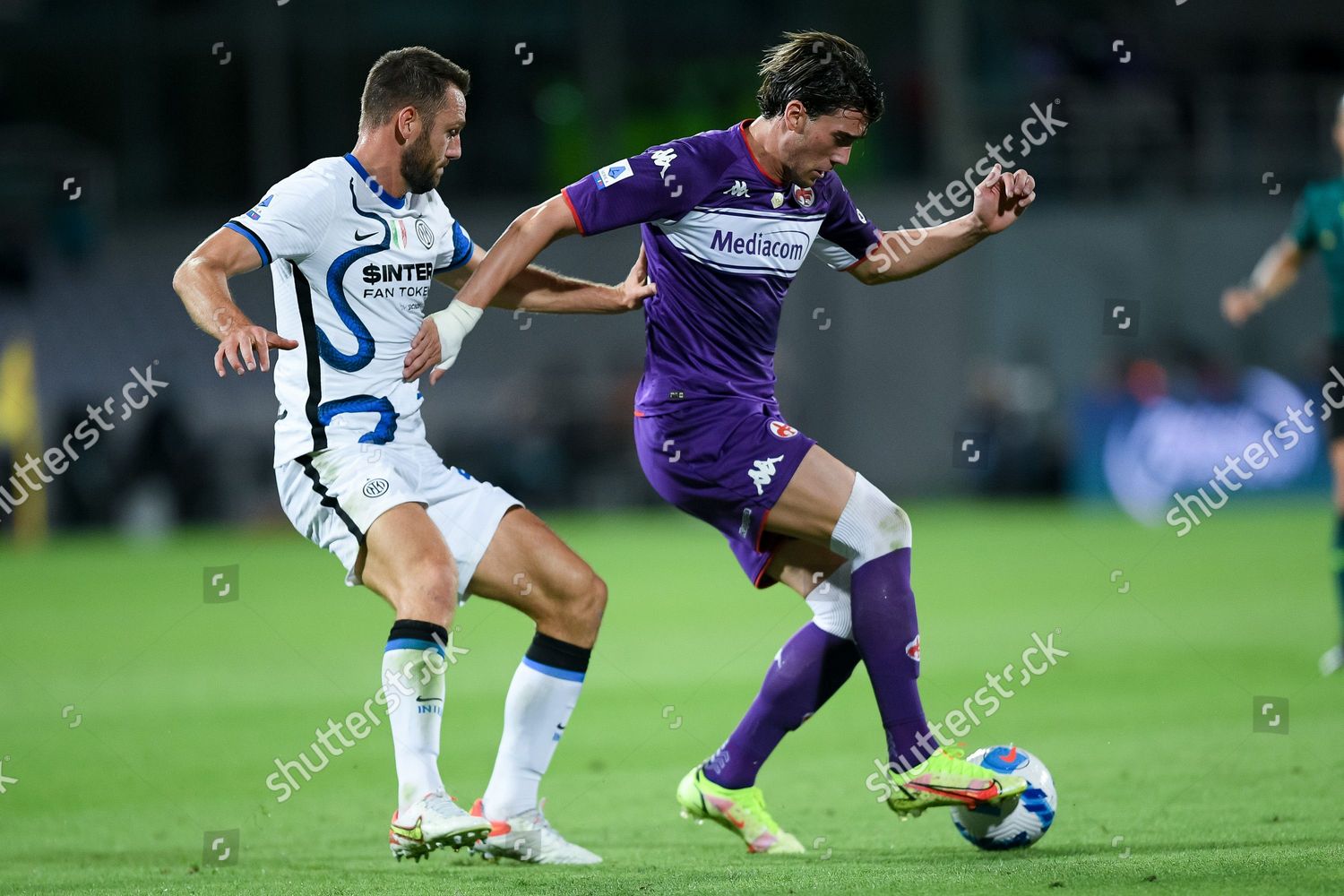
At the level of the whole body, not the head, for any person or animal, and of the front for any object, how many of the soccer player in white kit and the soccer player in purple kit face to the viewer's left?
0

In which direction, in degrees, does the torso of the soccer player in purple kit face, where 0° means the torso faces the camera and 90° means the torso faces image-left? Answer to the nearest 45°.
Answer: approximately 315°

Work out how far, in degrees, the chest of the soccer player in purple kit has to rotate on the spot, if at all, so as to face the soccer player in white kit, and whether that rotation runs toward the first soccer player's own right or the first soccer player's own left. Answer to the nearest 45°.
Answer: approximately 135° to the first soccer player's own right

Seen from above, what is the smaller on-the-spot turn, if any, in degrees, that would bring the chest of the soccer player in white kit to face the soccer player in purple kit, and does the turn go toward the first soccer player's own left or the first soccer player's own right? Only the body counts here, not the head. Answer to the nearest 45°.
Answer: approximately 45° to the first soccer player's own left

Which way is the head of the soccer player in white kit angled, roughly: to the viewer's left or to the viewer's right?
to the viewer's right

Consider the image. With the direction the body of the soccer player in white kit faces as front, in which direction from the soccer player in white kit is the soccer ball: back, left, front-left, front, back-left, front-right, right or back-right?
front-left
